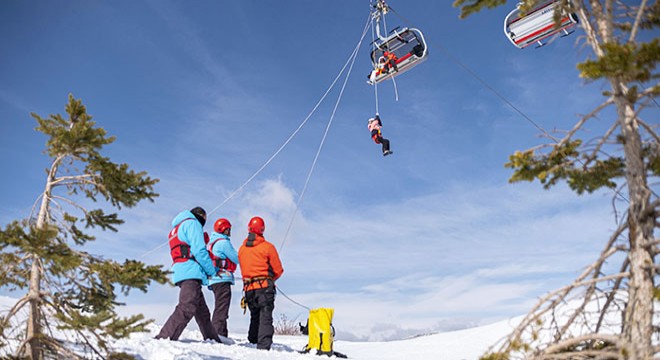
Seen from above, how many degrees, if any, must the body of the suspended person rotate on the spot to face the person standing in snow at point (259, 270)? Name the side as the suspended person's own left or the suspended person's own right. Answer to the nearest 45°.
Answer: approximately 90° to the suspended person's own right

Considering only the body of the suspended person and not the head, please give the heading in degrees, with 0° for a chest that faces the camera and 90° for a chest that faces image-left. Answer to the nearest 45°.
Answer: approximately 315°

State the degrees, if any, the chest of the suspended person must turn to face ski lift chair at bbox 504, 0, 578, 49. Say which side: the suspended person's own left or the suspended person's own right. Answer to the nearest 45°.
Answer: approximately 45° to the suspended person's own left

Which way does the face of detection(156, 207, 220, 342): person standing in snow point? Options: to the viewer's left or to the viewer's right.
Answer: to the viewer's right

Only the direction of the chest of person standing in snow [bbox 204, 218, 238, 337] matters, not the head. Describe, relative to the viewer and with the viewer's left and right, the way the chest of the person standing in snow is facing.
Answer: facing away from the viewer and to the right of the viewer

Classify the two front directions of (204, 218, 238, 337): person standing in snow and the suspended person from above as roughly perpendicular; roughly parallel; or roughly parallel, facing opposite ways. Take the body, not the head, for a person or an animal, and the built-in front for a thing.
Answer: roughly perpendicular

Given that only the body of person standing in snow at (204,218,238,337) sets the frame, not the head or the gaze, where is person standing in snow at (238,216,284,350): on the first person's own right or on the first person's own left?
on the first person's own right
